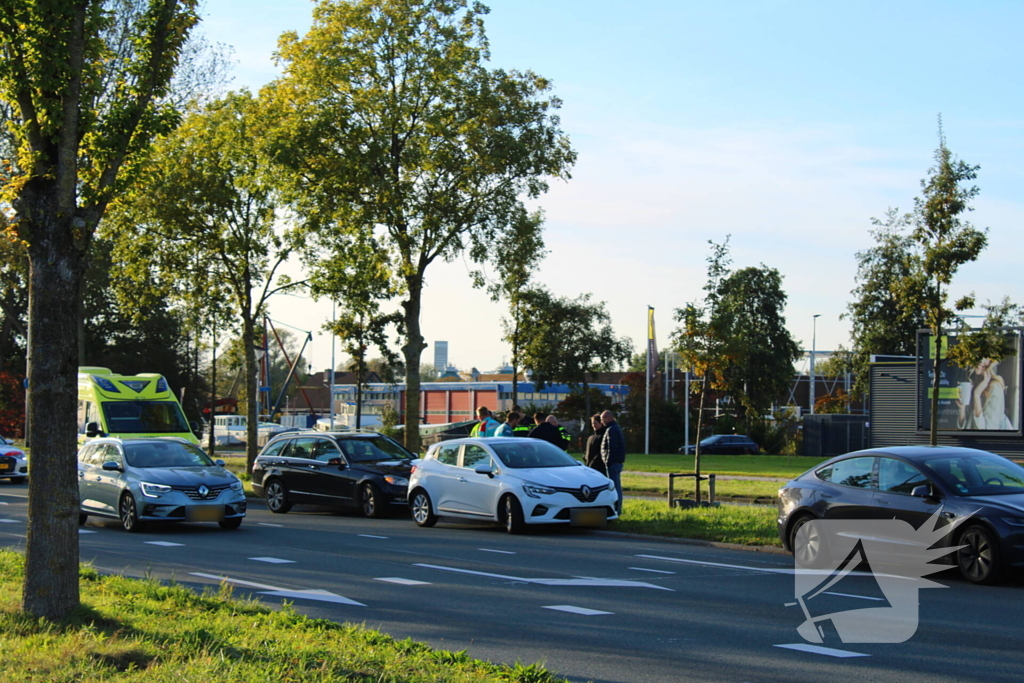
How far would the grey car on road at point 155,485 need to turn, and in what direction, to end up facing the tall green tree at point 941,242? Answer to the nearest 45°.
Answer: approximately 45° to its left

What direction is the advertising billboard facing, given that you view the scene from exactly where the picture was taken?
facing the viewer

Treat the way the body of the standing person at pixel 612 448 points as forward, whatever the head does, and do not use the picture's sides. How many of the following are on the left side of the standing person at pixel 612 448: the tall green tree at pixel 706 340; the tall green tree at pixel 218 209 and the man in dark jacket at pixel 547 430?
0

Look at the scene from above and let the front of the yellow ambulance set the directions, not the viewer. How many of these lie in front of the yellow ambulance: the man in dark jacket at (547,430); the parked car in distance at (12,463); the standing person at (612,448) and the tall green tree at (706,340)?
3

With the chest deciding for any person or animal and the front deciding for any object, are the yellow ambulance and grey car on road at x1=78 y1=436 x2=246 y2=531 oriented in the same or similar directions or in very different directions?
same or similar directions

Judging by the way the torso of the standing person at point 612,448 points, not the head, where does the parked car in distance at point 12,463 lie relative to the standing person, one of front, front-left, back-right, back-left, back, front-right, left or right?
front-right

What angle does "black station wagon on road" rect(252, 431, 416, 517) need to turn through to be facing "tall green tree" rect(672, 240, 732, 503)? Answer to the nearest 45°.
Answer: approximately 45° to its left

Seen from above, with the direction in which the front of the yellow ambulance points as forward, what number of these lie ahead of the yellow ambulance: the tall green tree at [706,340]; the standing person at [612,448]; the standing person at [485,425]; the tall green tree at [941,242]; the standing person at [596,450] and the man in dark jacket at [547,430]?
6

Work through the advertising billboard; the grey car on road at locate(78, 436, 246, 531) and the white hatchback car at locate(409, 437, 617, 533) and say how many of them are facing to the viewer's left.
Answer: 0

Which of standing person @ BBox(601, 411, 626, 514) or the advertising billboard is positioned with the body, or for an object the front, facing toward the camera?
the advertising billboard

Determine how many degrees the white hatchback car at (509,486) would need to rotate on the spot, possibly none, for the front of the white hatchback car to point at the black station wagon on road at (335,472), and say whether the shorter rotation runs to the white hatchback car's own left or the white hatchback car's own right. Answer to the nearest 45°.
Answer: approximately 180°

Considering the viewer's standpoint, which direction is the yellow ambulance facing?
facing the viewer and to the right of the viewer

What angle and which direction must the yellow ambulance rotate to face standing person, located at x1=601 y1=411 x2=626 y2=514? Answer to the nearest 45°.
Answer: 0° — it already faces them

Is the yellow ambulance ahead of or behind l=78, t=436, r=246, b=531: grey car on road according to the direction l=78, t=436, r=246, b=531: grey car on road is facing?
behind

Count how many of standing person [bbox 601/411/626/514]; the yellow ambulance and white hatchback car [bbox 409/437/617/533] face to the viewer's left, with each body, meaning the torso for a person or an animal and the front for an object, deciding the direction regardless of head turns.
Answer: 1

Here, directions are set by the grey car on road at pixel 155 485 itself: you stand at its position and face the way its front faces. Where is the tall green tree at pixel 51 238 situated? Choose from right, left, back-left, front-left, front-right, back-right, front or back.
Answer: front-right
